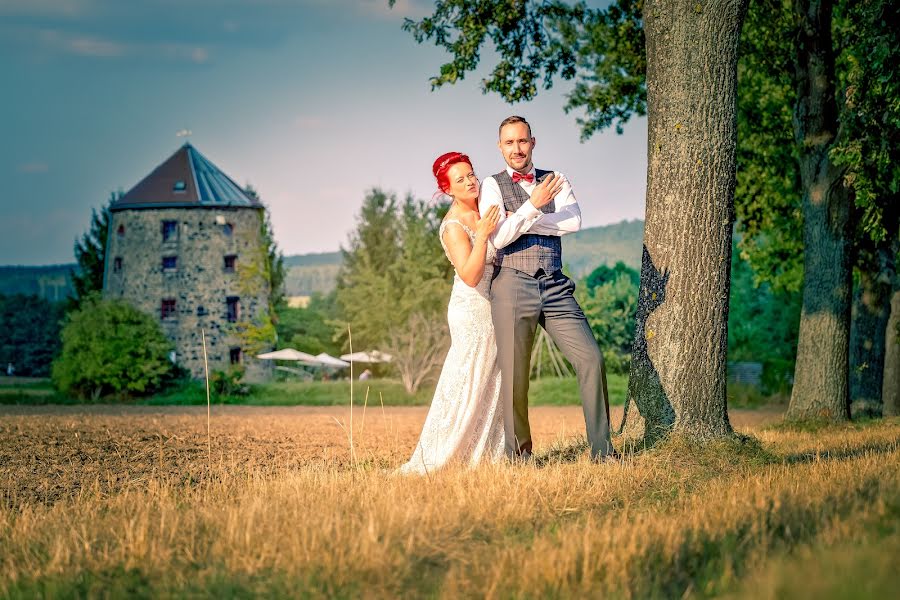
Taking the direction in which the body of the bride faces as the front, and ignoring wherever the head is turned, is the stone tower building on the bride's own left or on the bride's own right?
on the bride's own left

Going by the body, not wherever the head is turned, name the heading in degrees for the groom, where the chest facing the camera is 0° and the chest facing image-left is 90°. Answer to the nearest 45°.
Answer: approximately 0°

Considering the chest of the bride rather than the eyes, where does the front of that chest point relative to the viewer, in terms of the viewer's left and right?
facing to the right of the viewer

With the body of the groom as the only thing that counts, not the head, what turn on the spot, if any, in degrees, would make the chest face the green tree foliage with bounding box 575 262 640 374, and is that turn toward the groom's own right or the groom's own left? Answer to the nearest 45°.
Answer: approximately 180°

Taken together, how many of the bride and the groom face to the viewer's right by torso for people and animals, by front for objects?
1

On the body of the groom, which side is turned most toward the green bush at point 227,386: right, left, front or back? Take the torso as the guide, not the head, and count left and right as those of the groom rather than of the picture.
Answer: back

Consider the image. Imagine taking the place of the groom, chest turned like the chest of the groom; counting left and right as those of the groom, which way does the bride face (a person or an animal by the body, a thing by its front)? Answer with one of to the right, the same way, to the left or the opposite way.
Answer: to the left

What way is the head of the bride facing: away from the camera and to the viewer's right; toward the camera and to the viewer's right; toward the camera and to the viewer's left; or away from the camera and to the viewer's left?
toward the camera and to the viewer's right

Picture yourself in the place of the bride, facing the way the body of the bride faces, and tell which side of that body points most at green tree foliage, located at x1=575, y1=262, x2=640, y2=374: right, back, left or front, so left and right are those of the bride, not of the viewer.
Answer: left
